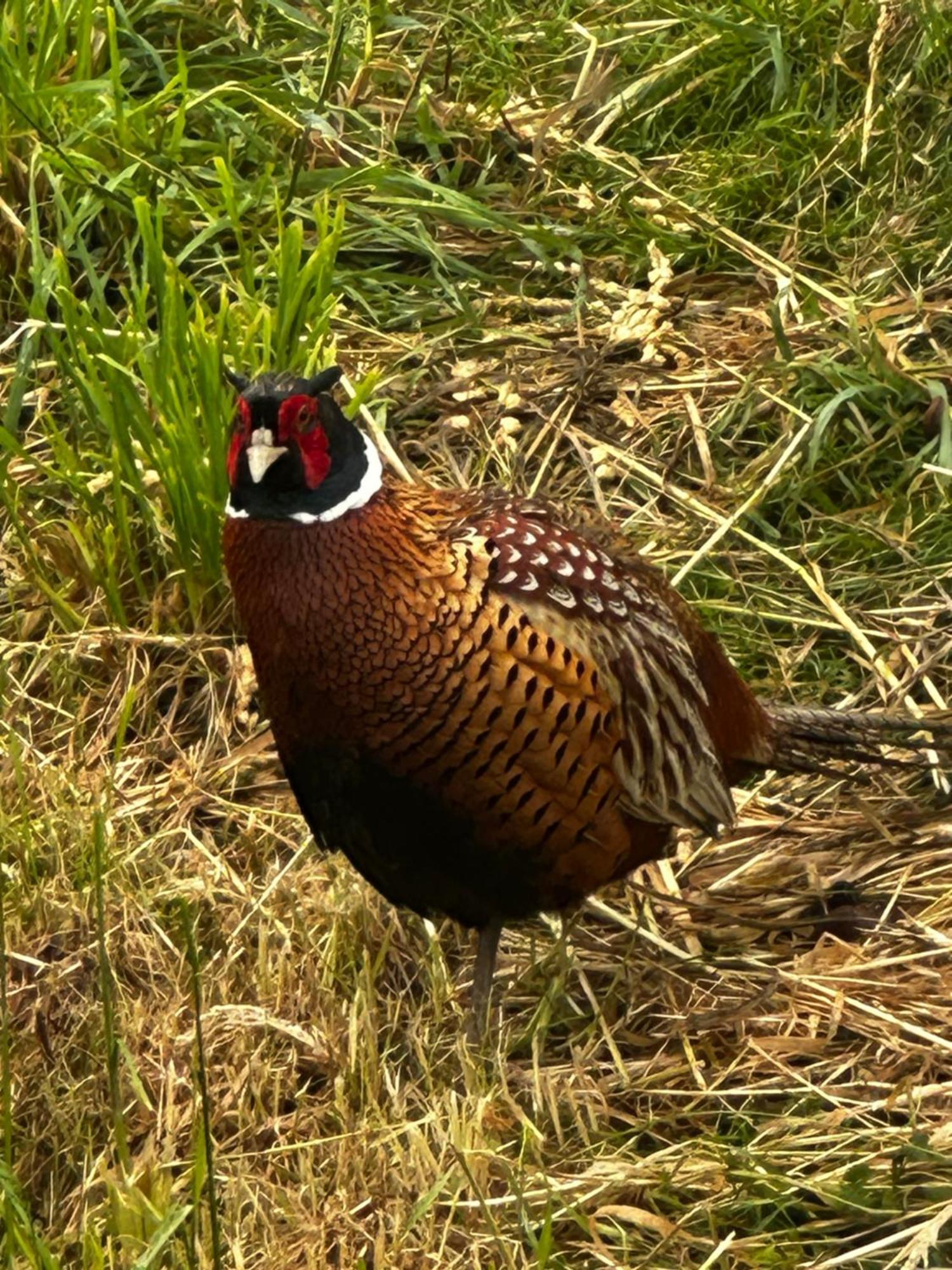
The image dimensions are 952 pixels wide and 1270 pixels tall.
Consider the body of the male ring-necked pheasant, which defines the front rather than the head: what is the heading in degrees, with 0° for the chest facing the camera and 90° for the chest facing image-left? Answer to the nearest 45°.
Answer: approximately 45°
